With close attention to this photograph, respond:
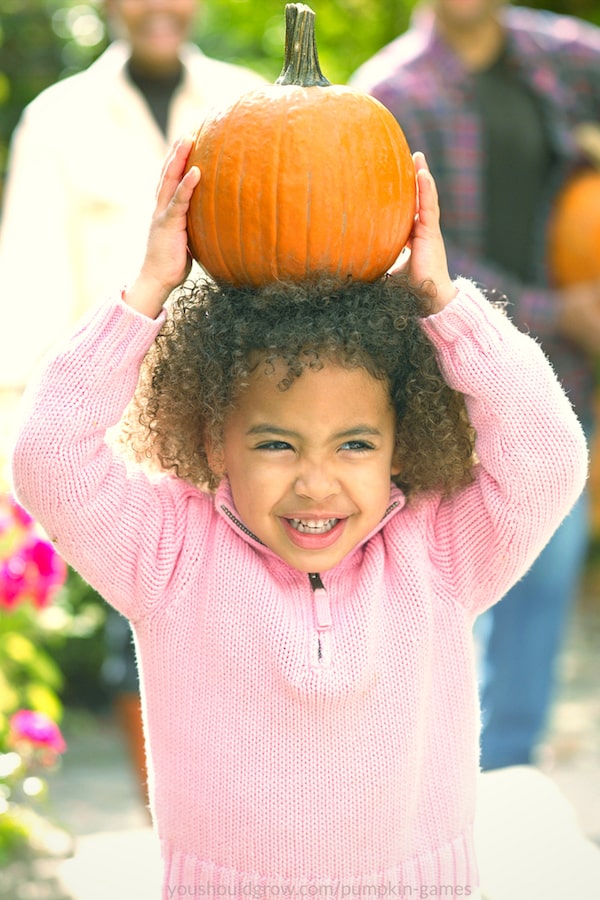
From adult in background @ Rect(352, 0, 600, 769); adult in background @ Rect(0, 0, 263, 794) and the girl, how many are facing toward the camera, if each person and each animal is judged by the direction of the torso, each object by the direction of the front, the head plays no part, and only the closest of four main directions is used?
3

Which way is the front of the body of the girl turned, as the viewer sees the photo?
toward the camera

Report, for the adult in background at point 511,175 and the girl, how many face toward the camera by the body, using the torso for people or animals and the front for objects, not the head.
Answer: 2

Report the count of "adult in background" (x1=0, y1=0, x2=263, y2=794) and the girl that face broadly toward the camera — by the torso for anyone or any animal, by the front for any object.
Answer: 2
